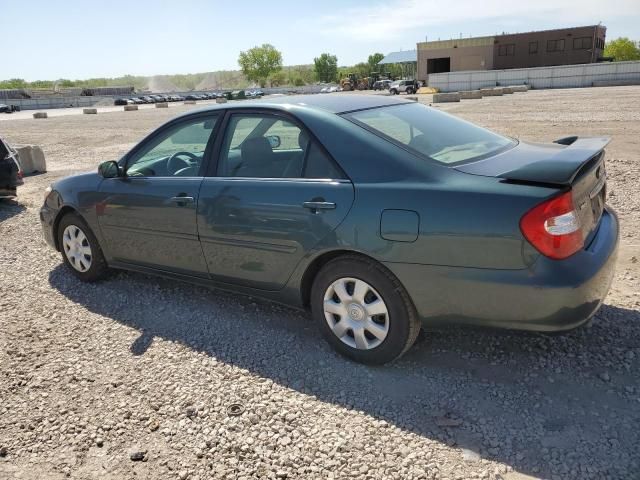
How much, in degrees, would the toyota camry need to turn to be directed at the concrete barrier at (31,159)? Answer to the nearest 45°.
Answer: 0° — it already faces it

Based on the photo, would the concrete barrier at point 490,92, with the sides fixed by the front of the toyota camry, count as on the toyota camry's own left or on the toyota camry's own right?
on the toyota camry's own right

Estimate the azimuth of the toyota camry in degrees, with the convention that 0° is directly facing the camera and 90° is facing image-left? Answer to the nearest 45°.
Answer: approximately 135°

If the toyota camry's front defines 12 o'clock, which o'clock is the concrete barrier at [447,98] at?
The concrete barrier is roughly at 2 o'clock from the toyota camry.
